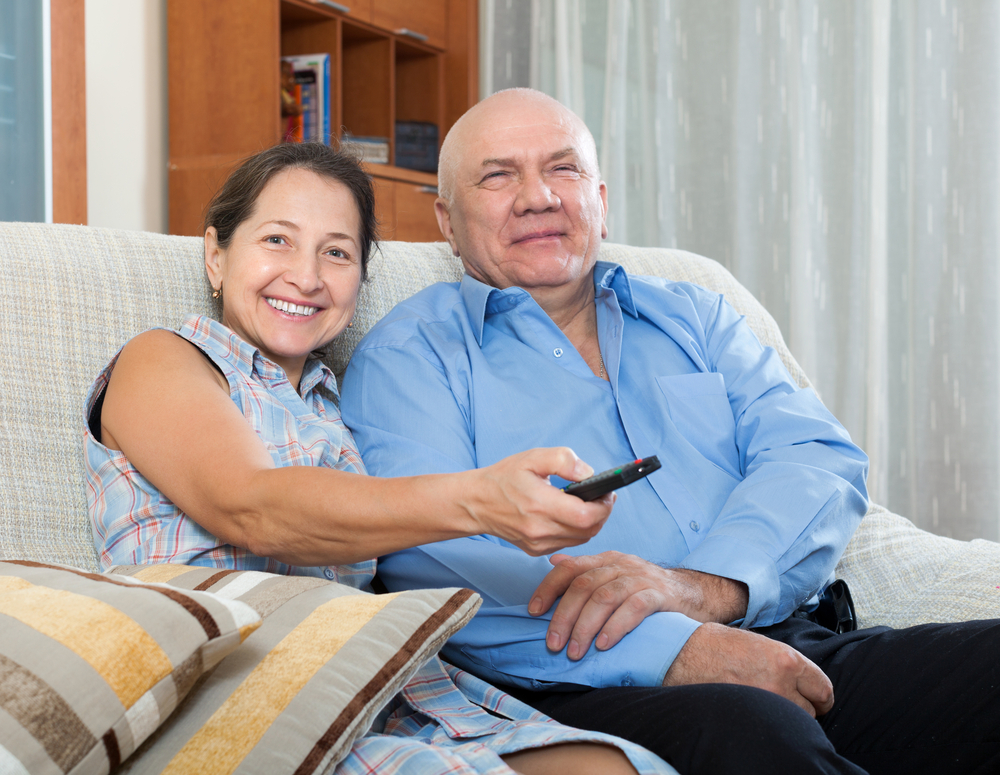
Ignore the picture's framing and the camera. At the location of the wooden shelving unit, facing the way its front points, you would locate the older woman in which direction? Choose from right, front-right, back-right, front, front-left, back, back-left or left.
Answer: front-right

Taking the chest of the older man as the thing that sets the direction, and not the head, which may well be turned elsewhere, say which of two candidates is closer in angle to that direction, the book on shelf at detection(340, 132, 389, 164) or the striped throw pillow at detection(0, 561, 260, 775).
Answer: the striped throw pillow

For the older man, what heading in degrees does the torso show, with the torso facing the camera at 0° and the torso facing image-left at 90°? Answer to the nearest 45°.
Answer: approximately 315°

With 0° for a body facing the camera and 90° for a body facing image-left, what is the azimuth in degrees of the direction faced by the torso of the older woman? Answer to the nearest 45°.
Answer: approximately 315°

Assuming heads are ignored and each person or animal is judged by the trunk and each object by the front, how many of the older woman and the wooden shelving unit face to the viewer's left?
0

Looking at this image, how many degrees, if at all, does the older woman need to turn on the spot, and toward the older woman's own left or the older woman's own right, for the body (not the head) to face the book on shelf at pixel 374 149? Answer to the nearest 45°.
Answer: approximately 135° to the older woman's own left

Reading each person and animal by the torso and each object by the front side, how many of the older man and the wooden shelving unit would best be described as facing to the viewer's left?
0

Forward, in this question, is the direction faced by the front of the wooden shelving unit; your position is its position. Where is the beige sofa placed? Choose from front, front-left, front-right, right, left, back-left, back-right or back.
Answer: front-right

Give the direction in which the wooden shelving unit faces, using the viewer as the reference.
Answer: facing the viewer and to the right of the viewer
